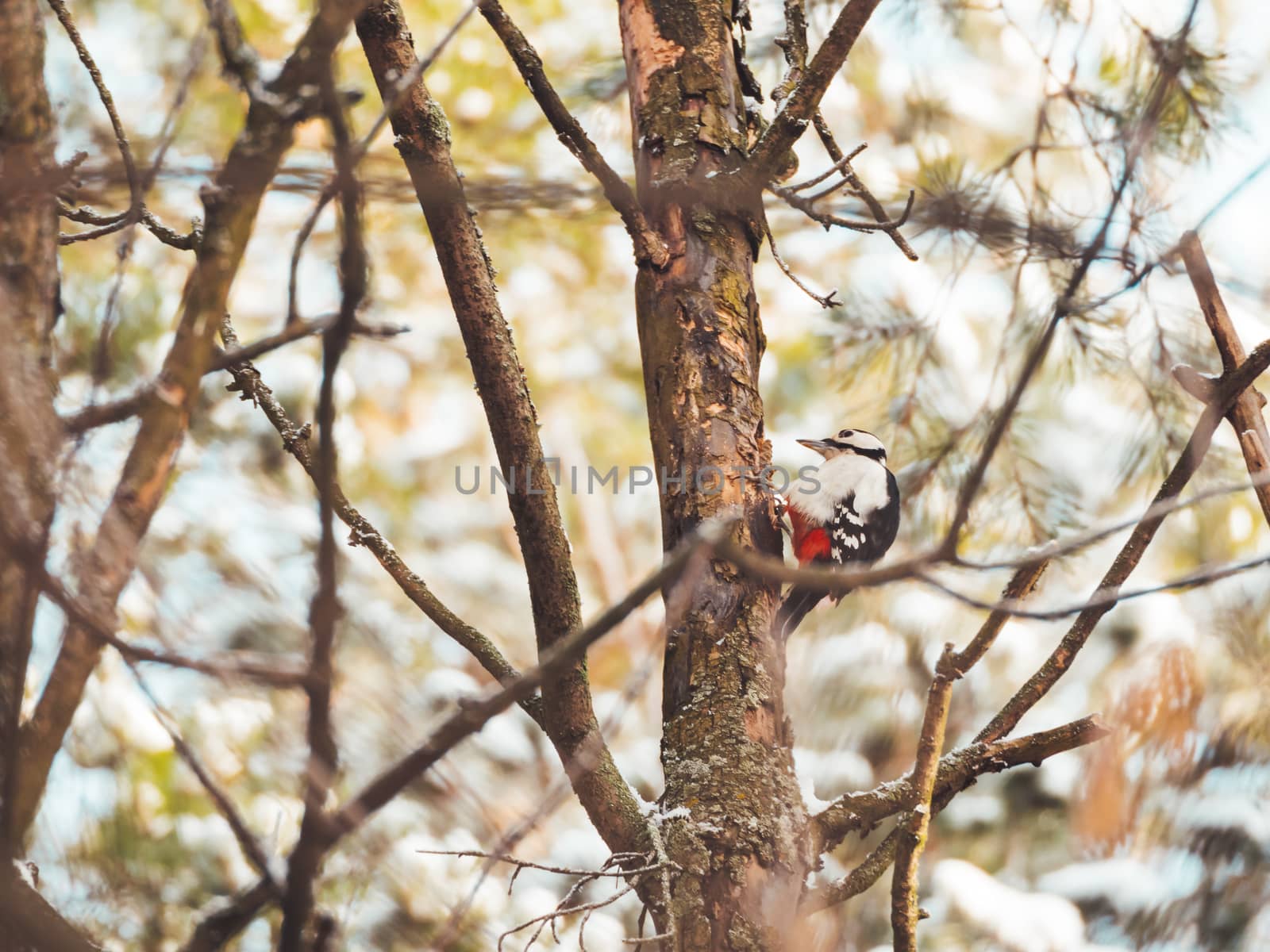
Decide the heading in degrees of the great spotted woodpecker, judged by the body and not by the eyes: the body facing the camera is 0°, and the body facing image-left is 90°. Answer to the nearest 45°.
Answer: approximately 90°
